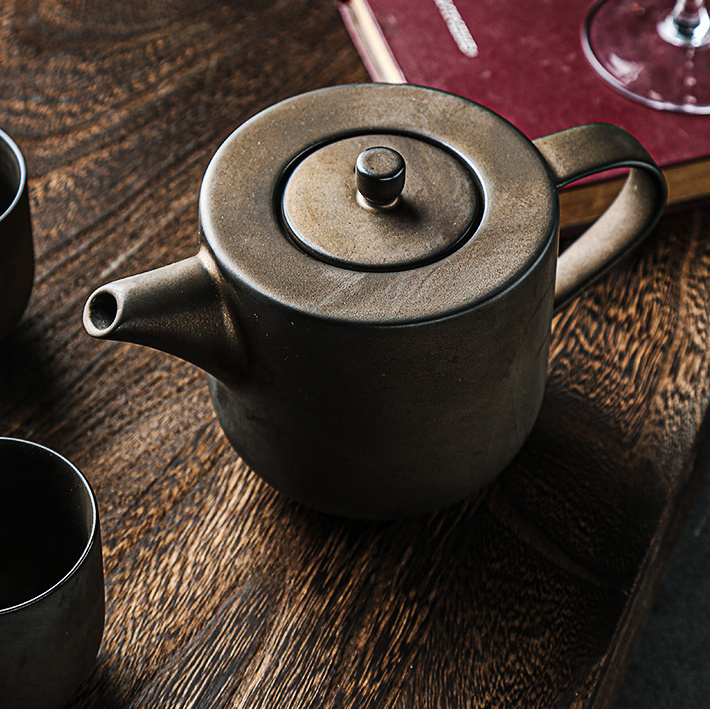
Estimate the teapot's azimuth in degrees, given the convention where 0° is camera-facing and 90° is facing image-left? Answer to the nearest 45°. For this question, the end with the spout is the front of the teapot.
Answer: approximately 45°
